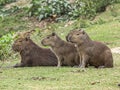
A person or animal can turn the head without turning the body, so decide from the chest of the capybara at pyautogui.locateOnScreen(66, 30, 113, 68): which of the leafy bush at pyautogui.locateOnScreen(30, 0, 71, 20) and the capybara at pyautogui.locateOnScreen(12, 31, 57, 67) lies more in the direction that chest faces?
the capybara

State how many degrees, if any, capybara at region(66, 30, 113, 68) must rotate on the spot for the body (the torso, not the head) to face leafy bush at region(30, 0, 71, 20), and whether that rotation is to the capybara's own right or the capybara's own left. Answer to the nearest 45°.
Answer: approximately 90° to the capybara's own right

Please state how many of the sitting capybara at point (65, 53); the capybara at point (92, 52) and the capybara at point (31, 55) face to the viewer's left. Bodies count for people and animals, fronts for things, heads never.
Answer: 3

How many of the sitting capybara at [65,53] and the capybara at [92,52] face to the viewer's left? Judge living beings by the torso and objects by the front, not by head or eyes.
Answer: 2

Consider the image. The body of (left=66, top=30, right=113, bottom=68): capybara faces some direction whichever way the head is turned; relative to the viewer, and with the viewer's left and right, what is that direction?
facing to the left of the viewer

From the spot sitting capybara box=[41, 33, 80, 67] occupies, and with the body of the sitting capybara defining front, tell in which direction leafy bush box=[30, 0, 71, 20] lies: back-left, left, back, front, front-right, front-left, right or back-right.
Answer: right

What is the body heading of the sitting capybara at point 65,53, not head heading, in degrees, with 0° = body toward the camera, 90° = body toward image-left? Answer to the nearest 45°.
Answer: approximately 90°

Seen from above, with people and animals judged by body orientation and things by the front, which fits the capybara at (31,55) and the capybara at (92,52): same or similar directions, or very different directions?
same or similar directions

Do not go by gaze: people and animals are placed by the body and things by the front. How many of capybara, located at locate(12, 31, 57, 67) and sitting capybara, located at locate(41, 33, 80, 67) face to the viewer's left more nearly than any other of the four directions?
2

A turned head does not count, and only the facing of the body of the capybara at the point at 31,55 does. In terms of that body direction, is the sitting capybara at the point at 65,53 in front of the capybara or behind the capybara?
behind

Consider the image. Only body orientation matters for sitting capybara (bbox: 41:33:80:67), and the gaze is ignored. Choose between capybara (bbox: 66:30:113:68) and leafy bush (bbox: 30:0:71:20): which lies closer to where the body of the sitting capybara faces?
the leafy bush

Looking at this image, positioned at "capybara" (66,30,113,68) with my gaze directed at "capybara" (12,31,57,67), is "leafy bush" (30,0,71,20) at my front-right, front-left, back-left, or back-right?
front-right

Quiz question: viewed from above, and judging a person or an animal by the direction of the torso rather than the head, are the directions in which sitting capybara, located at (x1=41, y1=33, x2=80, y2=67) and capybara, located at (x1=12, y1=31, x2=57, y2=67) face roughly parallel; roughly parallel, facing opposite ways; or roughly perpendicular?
roughly parallel

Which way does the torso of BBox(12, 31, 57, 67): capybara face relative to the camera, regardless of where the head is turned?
to the viewer's left
